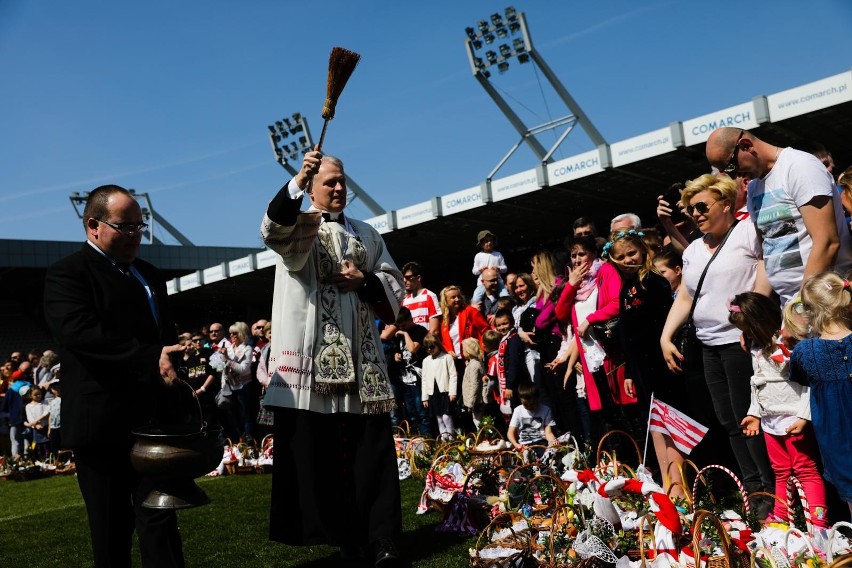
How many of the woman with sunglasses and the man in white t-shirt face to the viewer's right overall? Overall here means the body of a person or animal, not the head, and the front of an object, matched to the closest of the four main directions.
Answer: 0

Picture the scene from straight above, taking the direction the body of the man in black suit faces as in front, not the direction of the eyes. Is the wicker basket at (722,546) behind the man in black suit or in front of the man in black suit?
in front

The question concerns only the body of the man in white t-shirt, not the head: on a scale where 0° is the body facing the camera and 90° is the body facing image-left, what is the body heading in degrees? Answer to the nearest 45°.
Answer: approximately 45°

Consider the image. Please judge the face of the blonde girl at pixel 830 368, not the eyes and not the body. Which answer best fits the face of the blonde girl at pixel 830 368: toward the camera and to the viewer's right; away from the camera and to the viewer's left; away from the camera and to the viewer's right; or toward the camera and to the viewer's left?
away from the camera and to the viewer's left

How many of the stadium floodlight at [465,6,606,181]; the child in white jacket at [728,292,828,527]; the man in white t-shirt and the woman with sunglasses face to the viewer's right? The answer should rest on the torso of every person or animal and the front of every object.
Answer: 0

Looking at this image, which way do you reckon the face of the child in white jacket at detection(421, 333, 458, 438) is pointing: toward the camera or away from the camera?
toward the camera

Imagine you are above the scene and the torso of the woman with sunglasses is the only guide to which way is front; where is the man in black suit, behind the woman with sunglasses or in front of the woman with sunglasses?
in front

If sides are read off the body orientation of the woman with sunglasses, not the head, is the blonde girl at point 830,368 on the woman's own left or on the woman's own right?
on the woman's own left

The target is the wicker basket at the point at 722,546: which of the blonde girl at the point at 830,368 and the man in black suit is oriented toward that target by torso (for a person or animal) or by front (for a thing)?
the man in black suit

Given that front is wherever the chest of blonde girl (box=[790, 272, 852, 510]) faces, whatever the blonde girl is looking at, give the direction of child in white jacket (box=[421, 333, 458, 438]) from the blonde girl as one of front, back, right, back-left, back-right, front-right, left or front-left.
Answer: front

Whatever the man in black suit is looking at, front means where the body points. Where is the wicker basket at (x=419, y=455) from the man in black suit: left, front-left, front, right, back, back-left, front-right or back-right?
left
